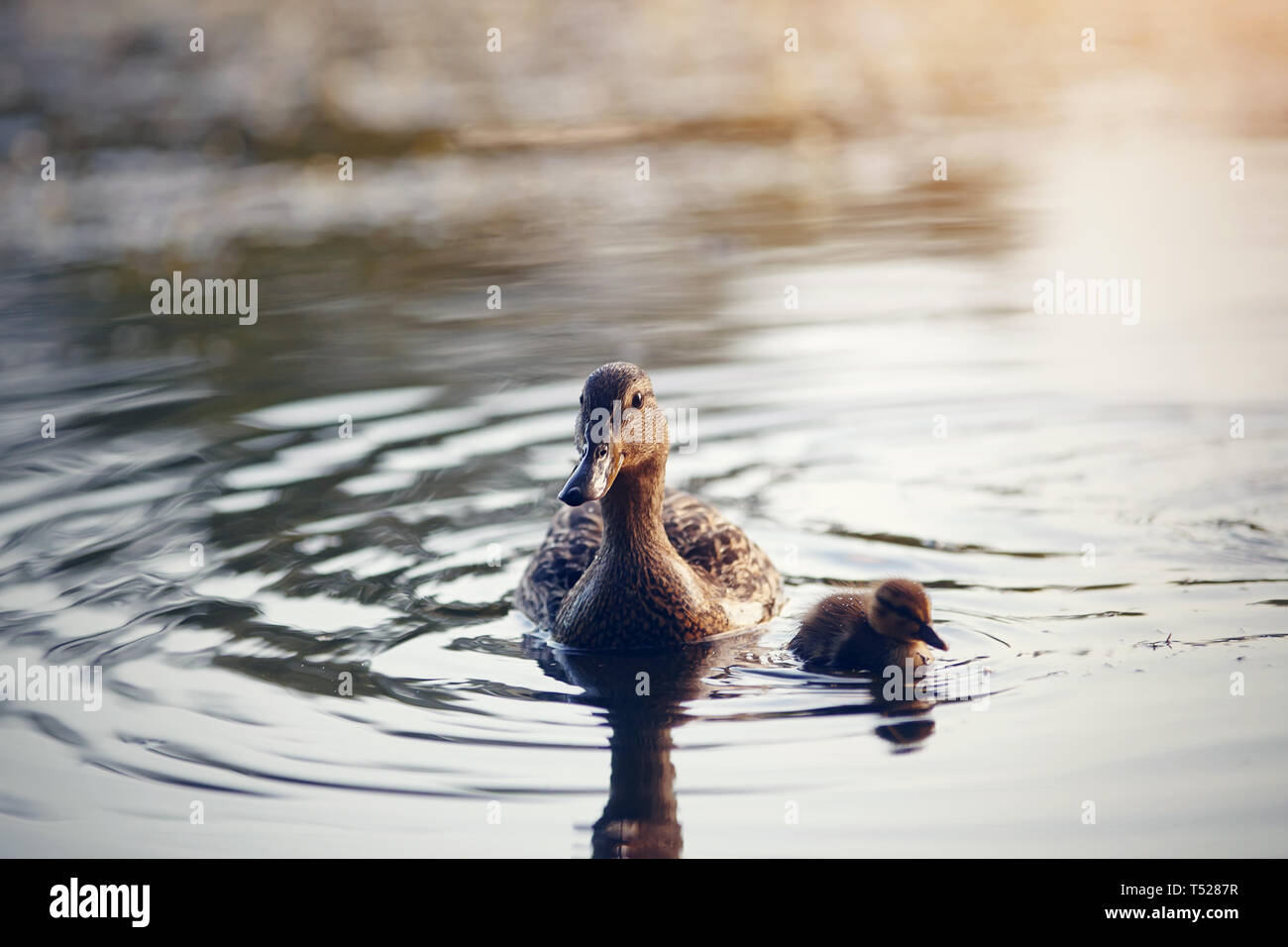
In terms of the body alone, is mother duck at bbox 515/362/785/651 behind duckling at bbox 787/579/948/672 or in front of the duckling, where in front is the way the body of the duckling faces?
behind

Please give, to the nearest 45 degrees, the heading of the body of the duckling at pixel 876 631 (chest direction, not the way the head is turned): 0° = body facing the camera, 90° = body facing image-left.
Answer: approximately 270°
